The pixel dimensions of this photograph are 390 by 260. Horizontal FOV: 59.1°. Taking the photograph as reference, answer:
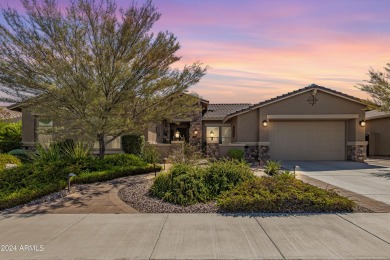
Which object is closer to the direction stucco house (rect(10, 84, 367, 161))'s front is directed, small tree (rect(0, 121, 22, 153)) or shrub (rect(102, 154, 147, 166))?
the shrub

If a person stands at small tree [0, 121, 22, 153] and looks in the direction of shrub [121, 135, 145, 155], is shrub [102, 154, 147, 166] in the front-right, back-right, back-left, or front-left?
front-right

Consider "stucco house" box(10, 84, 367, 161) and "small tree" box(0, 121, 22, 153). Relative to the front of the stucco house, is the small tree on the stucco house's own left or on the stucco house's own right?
on the stucco house's own right

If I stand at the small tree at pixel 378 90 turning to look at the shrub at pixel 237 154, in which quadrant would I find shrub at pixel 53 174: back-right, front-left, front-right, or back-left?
front-left

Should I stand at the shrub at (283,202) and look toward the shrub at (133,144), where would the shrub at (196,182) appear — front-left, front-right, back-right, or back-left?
front-left

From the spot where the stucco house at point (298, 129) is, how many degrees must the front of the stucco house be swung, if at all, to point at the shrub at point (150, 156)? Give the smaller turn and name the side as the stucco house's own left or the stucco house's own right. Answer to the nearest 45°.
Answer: approximately 90° to the stucco house's own right

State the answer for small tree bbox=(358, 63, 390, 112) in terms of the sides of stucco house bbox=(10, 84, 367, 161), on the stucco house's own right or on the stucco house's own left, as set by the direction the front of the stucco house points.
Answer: on the stucco house's own left

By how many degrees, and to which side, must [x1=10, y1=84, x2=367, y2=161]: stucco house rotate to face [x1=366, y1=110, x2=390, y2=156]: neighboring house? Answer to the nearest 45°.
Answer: approximately 135° to its left

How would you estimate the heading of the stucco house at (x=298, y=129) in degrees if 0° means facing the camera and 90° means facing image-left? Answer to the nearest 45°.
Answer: approximately 0°

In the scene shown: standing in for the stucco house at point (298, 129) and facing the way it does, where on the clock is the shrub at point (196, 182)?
The shrub is roughly at 1 o'clock from the stucco house.

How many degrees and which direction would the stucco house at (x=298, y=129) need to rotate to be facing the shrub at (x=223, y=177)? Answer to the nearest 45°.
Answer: approximately 45° to its right

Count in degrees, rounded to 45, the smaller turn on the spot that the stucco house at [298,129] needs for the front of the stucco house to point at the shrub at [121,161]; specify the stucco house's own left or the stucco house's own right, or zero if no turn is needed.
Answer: approximately 45° to the stucco house's own right

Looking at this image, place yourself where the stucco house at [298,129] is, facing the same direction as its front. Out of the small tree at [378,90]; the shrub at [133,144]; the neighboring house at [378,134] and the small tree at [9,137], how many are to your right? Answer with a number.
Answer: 2

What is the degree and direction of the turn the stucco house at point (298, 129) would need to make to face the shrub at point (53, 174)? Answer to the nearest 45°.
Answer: approximately 45° to its right
